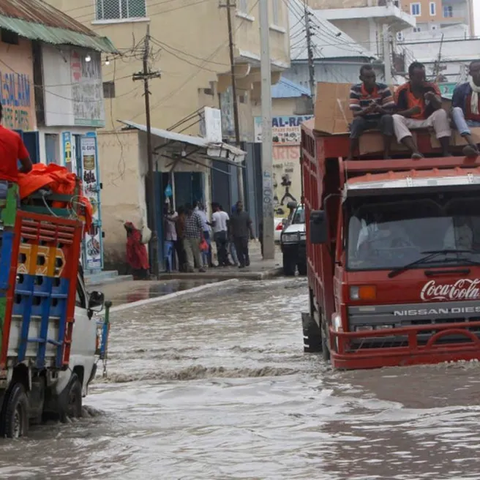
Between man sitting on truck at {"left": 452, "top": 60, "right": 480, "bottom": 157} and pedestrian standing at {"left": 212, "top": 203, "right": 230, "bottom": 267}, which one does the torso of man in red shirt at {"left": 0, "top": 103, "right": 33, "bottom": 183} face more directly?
the pedestrian standing

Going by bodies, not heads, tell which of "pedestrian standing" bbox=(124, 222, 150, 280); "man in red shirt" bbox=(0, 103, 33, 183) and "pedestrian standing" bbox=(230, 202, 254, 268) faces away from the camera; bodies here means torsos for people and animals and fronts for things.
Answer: the man in red shirt

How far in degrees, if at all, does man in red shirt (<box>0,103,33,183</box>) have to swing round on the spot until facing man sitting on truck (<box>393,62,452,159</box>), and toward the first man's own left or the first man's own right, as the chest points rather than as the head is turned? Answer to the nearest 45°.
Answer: approximately 45° to the first man's own right

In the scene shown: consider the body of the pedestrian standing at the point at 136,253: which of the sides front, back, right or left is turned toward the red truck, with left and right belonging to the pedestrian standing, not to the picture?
left

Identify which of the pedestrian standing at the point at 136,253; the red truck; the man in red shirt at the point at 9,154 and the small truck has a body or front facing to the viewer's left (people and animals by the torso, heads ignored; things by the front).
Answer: the pedestrian standing

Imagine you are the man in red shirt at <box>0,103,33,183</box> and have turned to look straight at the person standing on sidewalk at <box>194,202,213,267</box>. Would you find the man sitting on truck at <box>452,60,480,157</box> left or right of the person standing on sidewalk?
right

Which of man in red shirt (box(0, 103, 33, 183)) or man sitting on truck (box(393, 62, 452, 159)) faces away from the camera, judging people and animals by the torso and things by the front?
the man in red shirt

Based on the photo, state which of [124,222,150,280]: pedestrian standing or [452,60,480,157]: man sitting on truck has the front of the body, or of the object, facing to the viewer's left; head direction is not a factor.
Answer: the pedestrian standing

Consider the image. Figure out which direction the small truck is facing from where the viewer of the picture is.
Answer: facing away from the viewer and to the right of the viewer

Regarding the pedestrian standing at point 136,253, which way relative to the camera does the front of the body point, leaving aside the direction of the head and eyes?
to the viewer's left

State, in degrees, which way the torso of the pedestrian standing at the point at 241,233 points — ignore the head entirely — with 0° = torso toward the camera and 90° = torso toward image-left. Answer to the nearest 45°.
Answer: approximately 0°
